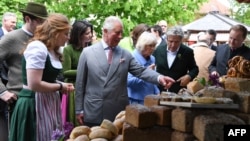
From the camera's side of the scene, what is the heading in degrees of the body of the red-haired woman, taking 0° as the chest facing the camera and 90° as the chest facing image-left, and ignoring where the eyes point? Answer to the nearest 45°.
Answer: approximately 270°

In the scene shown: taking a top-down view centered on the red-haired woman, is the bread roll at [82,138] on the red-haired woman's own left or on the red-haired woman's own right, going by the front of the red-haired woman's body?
on the red-haired woman's own right

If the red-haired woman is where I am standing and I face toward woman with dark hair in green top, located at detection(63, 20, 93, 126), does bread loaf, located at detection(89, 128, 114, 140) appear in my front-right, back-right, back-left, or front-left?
back-right

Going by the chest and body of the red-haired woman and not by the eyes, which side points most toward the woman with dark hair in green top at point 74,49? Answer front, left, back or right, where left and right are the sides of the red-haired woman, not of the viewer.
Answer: left
